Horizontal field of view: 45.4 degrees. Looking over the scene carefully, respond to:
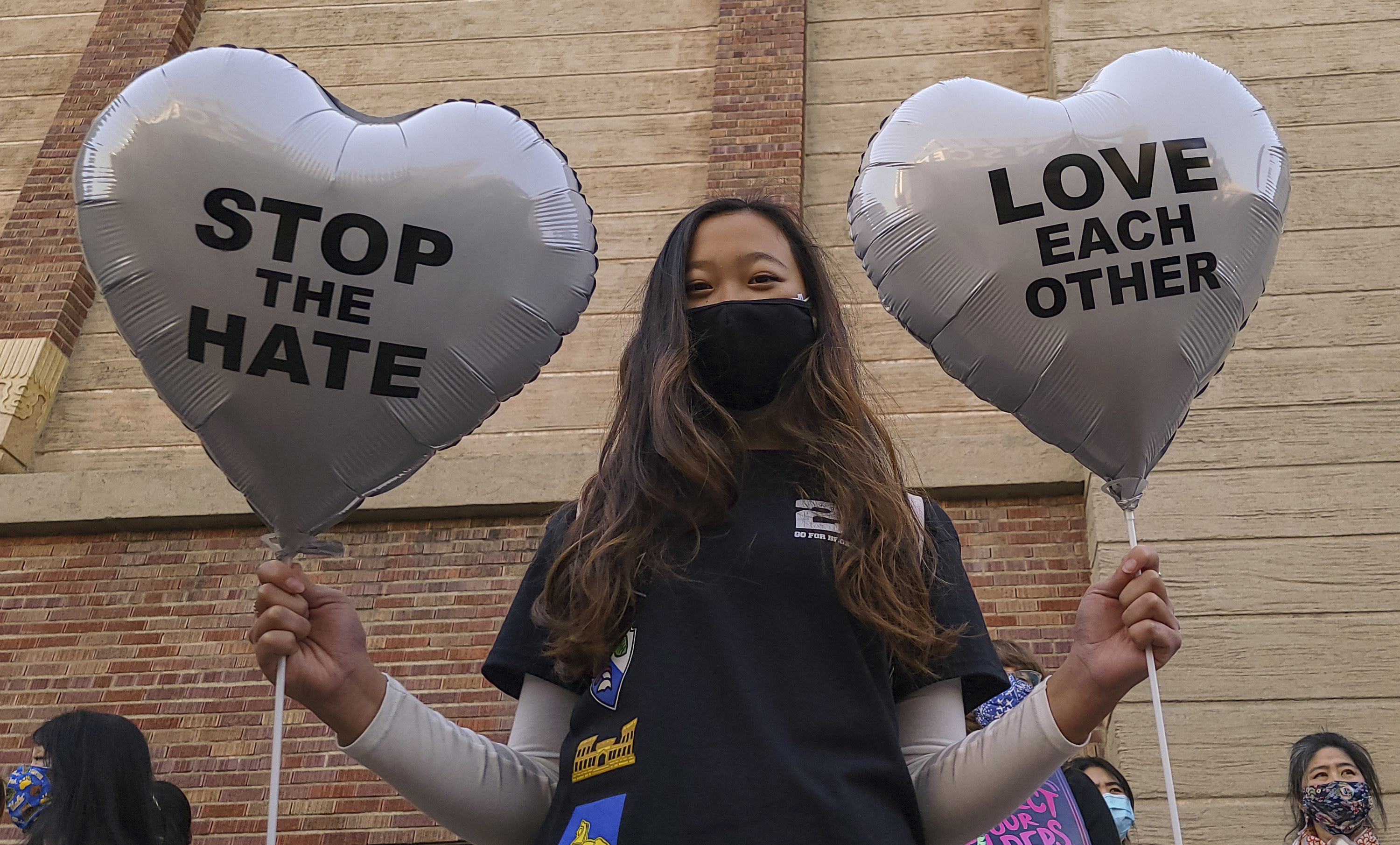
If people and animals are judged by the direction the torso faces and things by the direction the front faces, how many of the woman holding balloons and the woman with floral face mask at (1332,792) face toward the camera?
2

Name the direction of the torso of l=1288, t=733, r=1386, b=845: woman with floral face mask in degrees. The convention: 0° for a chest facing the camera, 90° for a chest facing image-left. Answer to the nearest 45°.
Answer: approximately 0°

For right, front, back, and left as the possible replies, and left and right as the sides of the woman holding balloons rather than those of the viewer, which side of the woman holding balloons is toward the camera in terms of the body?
front

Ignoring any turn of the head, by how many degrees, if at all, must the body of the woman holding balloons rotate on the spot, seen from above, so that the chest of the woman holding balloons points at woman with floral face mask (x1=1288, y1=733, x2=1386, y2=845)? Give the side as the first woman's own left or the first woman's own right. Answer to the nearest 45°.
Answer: approximately 135° to the first woman's own left

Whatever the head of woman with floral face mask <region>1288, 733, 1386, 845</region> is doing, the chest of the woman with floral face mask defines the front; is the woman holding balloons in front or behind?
in front
